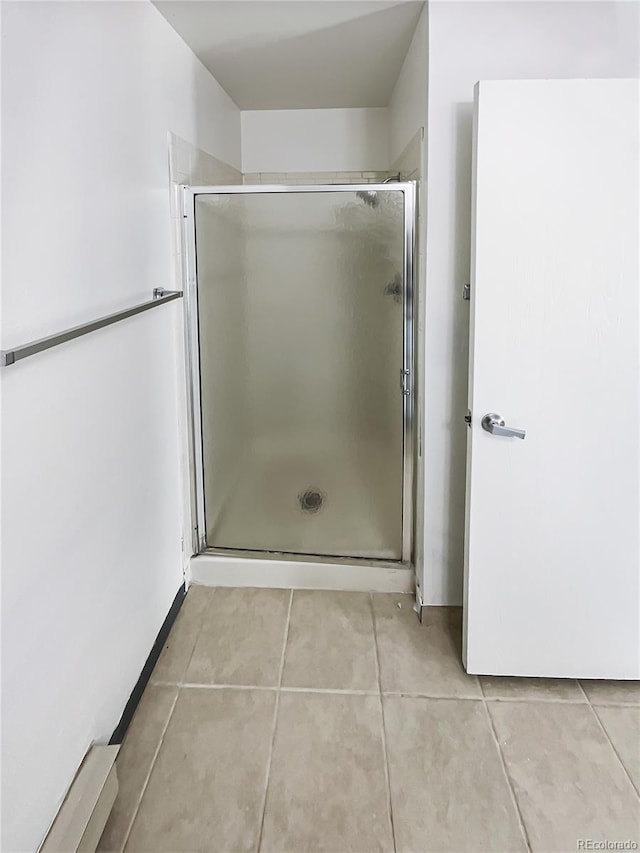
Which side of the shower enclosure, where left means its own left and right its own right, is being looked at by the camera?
front

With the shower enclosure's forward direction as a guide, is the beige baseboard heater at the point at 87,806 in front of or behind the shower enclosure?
in front

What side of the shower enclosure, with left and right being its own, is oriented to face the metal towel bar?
front

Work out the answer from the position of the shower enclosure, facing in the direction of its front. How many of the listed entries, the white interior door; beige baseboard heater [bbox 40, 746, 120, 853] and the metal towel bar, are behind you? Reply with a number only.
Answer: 0

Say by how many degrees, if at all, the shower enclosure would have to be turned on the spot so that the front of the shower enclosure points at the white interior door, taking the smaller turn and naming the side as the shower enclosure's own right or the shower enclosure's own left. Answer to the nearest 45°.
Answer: approximately 45° to the shower enclosure's own left

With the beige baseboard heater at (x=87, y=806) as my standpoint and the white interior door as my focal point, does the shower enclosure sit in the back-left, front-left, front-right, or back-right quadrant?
front-left
